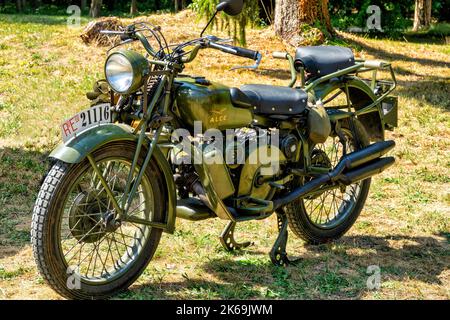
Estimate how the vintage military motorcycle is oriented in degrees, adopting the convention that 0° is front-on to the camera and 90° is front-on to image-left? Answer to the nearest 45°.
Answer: approximately 45°

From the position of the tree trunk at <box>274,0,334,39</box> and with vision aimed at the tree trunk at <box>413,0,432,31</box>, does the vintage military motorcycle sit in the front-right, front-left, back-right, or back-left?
back-right

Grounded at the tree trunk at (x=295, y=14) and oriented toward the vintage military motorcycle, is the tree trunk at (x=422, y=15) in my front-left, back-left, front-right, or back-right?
back-left

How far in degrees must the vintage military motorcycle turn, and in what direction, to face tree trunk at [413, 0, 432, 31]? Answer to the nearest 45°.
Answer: approximately 135° to its right

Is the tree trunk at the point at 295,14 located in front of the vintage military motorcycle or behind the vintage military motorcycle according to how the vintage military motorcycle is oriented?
behind
